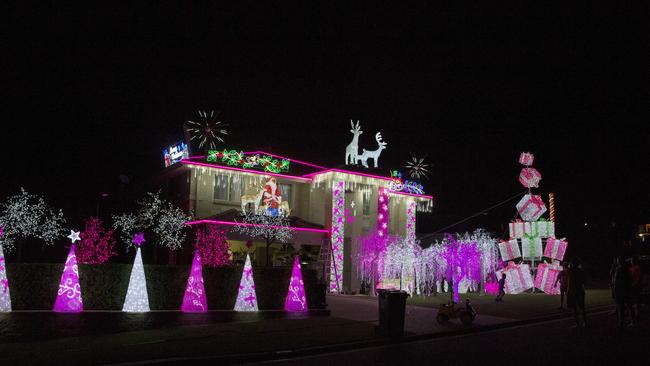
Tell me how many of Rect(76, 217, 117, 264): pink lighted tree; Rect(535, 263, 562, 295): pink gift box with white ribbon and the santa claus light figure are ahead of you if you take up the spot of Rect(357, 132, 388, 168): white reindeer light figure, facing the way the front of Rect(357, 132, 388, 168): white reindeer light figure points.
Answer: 1

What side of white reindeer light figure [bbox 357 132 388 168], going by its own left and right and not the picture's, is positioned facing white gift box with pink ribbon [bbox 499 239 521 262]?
front

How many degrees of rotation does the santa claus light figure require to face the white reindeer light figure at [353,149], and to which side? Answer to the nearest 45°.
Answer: approximately 90° to its left

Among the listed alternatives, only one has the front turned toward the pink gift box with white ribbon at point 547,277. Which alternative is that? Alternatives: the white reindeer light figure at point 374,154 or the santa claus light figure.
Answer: the white reindeer light figure

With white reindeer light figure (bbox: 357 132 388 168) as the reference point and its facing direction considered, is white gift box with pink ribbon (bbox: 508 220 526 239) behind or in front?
in front

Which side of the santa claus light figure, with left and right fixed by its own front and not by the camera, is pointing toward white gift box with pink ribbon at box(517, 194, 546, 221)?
left

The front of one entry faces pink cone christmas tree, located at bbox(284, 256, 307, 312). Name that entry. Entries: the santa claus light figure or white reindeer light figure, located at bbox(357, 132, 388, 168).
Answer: the santa claus light figure

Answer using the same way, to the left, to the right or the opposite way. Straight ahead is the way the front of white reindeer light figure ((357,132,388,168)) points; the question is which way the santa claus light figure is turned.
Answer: to the right

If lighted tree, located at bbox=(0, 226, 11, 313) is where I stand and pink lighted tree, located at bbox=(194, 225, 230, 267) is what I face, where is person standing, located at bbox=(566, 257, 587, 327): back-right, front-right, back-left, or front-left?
front-right

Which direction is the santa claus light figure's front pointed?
toward the camera

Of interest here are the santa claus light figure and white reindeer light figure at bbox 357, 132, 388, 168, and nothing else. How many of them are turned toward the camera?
1

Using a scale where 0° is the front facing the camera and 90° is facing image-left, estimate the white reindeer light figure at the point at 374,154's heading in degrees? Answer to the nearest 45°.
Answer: approximately 270°

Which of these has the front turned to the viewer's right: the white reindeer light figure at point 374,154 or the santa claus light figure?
the white reindeer light figure

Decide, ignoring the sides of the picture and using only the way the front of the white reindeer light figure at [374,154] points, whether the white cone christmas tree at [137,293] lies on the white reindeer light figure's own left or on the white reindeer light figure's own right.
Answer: on the white reindeer light figure's own right

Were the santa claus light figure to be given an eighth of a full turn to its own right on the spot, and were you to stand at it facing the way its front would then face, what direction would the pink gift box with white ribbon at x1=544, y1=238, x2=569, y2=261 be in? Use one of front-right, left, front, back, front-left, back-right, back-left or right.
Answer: back-left

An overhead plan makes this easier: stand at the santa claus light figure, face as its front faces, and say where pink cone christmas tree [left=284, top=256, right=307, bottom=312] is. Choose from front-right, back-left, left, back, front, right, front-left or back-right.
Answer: front
